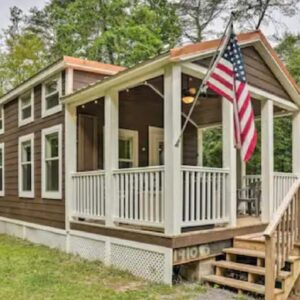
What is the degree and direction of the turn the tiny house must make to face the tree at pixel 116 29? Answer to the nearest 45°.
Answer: approximately 135° to its left

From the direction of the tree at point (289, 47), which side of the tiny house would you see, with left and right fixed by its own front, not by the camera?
left

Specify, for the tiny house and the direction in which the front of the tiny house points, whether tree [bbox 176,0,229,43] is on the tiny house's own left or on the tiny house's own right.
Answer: on the tiny house's own left

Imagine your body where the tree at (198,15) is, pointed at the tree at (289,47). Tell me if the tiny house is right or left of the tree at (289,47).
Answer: right

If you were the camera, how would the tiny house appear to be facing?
facing the viewer and to the right of the viewer
